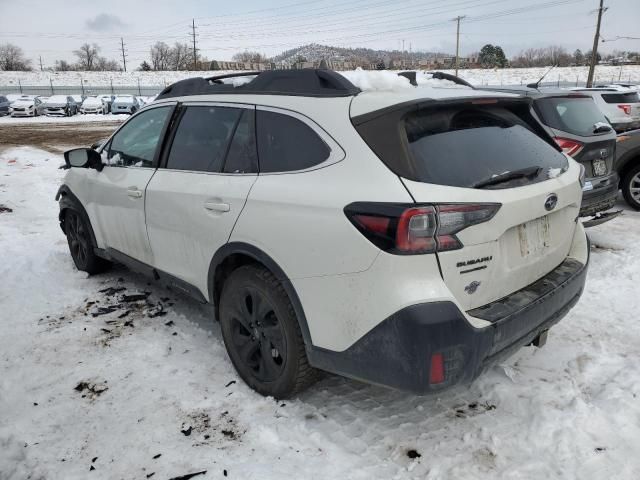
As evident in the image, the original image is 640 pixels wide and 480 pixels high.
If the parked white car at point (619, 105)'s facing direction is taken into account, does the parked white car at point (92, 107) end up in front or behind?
in front

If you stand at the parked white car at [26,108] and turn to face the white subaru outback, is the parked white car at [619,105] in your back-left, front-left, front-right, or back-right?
front-left

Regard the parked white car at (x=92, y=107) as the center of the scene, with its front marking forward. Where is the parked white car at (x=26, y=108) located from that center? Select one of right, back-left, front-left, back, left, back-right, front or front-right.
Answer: right

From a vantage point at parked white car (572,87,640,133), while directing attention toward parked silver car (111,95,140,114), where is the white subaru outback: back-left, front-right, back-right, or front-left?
back-left

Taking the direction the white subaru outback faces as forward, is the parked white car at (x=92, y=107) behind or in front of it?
in front

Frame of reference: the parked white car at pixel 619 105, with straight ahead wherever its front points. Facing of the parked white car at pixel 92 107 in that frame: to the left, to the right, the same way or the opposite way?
the opposite way

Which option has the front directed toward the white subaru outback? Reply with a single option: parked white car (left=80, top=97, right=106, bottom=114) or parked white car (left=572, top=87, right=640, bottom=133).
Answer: parked white car (left=80, top=97, right=106, bottom=114)

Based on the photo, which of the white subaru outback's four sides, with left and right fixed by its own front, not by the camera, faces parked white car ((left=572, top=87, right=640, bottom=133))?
right

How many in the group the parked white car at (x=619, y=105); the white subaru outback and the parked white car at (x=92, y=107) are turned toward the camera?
1

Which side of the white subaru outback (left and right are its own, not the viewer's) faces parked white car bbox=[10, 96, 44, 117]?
front

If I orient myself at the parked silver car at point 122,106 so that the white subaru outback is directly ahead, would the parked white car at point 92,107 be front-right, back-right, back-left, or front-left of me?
back-right

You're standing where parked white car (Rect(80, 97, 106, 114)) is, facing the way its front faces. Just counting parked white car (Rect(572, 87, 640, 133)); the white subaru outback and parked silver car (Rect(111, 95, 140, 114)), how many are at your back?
0

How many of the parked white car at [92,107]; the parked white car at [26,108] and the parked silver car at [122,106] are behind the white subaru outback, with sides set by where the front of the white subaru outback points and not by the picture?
0

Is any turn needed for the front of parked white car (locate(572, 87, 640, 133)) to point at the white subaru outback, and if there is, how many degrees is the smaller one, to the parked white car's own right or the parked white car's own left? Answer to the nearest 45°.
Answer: approximately 135° to the parked white car's own left

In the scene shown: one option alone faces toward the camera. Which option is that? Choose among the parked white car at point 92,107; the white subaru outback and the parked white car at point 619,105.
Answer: the parked white car at point 92,107

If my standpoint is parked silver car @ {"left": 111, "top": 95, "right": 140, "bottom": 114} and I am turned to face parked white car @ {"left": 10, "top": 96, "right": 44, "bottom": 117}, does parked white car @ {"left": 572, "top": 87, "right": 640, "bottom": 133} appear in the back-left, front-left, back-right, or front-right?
back-left
